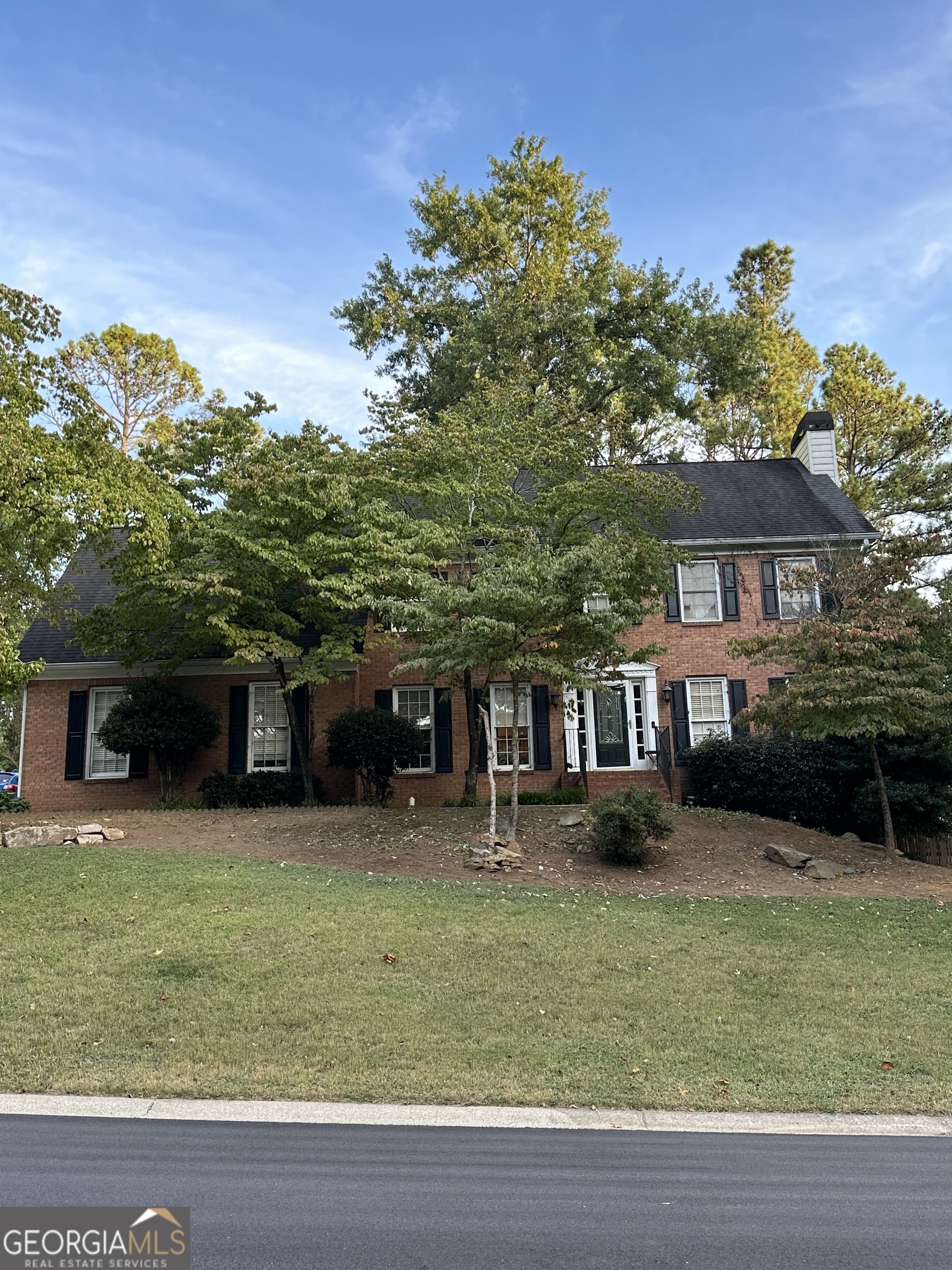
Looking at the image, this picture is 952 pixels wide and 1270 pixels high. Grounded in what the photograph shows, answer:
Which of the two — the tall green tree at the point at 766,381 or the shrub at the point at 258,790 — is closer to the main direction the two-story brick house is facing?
the shrub

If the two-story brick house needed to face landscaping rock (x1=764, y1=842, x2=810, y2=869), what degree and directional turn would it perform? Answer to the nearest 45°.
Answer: approximately 45° to its left

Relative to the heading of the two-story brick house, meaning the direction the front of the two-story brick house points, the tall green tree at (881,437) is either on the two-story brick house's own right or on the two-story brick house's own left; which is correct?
on the two-story brick house's own left

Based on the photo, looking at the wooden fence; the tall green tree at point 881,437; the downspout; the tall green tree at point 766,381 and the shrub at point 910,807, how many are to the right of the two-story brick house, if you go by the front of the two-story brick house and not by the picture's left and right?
1

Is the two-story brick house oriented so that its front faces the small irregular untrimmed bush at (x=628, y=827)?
yes

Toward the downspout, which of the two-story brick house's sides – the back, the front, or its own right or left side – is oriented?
right

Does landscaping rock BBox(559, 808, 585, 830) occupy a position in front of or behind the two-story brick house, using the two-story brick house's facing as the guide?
in front

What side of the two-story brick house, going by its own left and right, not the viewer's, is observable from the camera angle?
front

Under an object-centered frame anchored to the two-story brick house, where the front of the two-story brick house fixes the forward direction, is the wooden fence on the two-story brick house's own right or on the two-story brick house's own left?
on the two-story brick house's own left
